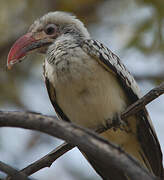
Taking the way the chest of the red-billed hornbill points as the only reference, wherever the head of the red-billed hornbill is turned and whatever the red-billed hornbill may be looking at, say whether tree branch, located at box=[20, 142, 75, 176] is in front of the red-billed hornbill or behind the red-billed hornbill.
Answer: in front

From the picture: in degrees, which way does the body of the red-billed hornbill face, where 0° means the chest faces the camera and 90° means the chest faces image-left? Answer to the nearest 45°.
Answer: approximately 45°

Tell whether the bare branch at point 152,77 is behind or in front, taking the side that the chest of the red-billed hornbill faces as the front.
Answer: behind
